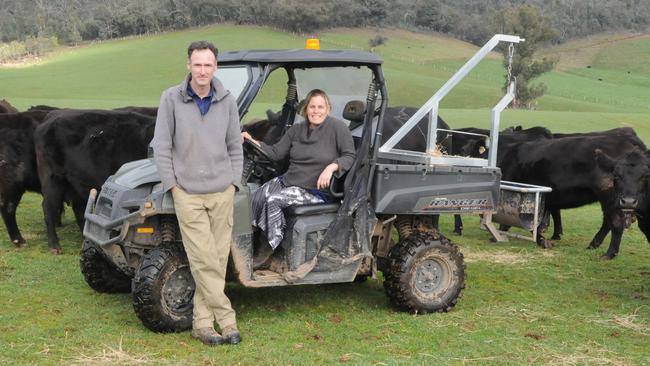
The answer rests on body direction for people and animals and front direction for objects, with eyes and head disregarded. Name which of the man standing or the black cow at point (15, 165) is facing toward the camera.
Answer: the man standing

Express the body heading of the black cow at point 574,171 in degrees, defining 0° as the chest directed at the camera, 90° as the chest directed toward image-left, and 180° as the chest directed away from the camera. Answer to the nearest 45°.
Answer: approximately 315°

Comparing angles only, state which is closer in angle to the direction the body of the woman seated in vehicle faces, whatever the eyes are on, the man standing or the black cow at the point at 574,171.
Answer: the man standing

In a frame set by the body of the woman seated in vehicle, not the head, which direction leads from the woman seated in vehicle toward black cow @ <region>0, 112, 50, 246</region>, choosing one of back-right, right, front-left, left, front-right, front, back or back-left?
right

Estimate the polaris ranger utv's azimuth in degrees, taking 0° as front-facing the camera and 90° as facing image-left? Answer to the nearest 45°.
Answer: approximately 45°

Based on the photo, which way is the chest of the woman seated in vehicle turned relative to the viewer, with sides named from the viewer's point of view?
facing the viewer and to the left of the viewer

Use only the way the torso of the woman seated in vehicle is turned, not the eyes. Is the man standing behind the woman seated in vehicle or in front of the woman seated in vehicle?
in front

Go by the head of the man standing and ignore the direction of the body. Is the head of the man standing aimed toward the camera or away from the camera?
toward the camera

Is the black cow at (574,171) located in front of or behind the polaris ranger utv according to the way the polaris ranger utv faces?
behind

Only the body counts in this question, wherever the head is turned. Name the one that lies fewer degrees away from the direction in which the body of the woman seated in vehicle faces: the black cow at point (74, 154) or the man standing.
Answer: the man standing
